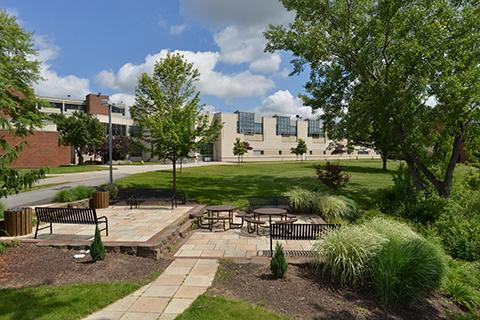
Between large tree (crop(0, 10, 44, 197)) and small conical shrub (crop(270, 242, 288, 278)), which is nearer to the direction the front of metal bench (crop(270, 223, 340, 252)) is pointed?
the large tree

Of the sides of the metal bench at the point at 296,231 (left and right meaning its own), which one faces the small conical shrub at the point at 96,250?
left

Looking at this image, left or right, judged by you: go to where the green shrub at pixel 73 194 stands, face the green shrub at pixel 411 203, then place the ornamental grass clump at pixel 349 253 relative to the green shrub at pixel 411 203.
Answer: right

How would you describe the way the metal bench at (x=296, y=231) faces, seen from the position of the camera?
facing away from the viewer

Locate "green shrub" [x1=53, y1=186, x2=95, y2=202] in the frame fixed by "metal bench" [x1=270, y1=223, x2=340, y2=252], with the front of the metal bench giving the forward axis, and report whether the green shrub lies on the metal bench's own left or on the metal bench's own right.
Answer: on the metal bench's own left
